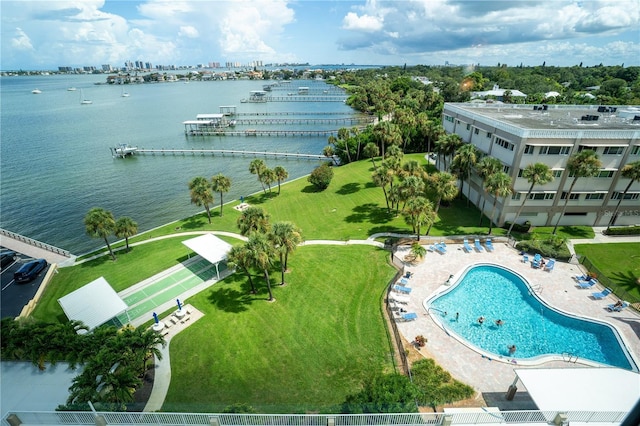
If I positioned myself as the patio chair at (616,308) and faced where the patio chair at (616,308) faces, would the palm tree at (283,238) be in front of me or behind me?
in front

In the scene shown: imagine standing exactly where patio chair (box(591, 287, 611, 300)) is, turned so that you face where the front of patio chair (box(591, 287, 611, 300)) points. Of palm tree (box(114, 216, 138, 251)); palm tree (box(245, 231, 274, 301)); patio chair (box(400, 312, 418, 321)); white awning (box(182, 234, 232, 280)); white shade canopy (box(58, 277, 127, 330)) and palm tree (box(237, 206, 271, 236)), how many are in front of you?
6

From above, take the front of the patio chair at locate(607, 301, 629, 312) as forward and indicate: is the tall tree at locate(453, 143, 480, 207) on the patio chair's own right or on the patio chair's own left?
on the patio chair's own right

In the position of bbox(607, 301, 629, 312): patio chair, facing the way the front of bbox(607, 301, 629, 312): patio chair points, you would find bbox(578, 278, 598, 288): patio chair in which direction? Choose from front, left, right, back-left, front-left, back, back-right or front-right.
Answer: right

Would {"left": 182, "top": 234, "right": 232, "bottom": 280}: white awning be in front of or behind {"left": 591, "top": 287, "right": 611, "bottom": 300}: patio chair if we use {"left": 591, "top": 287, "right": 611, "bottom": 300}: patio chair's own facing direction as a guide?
in front

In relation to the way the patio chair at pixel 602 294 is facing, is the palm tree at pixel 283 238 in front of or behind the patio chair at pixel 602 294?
in front

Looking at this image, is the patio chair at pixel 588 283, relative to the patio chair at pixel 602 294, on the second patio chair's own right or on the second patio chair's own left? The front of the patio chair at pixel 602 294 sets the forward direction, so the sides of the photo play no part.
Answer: on the second patio chair's own right

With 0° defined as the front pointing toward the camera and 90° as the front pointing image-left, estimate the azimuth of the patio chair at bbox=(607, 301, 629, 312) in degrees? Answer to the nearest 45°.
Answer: approximately 45°

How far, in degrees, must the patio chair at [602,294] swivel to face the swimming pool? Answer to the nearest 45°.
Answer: approximately 45° to its left

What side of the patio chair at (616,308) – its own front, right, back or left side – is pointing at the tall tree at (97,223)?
front

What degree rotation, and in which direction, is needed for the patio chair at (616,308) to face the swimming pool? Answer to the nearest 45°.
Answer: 0° — it already faces it

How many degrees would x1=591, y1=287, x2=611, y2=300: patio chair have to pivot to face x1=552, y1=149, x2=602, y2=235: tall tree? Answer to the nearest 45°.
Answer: approximately 90° to its right

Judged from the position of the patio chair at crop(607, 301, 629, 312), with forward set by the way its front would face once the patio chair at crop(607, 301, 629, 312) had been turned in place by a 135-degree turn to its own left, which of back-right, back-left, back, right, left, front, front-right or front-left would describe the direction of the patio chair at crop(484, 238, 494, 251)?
back

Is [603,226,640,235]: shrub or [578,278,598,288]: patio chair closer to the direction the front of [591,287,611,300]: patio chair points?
the patio chair

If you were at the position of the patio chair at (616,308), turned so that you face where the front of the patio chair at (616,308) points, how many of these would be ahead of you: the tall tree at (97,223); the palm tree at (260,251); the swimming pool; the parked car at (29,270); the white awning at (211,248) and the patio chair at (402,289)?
6

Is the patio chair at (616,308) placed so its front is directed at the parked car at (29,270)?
yes

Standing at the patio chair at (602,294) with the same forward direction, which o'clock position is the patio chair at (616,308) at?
the patio chair at (616,308) is roughly at 9 o'clock from the patio chair at (602,294).

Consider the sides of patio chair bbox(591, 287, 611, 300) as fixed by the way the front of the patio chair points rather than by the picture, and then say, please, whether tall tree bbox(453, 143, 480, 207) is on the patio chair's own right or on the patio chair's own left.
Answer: on the patio chair's own right

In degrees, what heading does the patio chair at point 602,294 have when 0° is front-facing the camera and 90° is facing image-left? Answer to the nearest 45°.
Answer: approximately 45°

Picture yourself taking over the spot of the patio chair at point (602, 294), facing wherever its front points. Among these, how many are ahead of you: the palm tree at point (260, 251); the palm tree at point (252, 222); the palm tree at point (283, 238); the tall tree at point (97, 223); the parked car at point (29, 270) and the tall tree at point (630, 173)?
5
